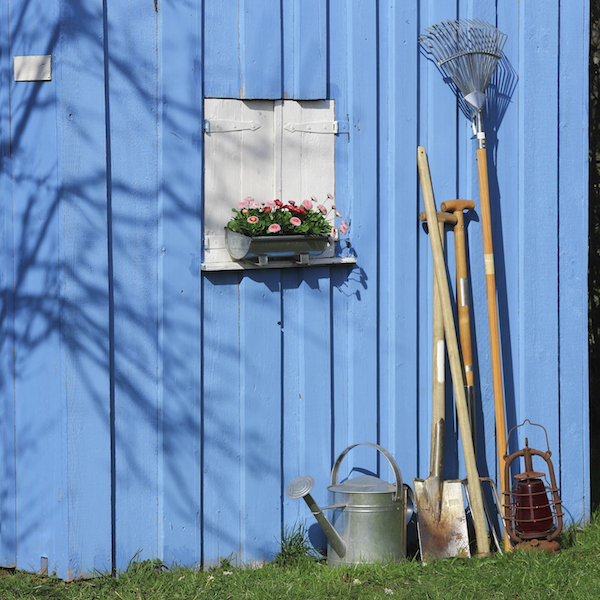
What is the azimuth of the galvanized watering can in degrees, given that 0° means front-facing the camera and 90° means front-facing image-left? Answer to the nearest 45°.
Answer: approximately 45°
